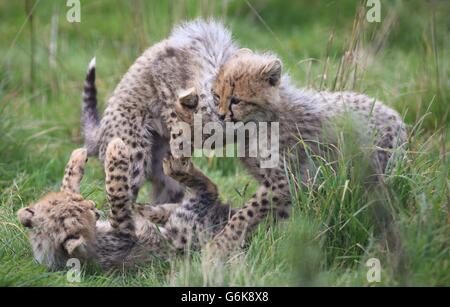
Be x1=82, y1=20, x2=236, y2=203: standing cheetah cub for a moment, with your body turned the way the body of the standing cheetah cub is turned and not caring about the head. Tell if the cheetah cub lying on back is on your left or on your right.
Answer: on your right

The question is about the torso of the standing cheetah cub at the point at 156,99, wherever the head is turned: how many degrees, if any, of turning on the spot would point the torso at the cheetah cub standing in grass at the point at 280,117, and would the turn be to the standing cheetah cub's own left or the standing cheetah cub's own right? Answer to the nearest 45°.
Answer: approximately 45° to the standing cheetah cub's own right

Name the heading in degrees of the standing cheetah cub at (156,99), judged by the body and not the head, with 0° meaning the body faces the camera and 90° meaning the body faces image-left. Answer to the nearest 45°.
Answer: approximately 270°

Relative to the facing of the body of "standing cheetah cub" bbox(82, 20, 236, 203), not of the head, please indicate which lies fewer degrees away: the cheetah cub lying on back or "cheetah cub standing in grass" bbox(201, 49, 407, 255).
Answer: the cheetah cub standing in grass
